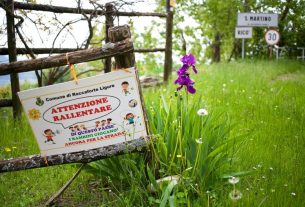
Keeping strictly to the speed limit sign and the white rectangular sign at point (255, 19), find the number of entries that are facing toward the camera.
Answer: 2

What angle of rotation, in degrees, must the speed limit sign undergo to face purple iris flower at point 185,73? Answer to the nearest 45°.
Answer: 0° — it already faces it

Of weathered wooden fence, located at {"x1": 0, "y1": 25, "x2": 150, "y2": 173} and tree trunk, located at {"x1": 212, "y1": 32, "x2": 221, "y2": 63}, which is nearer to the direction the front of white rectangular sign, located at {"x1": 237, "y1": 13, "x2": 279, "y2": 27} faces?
the weathered wooden fence

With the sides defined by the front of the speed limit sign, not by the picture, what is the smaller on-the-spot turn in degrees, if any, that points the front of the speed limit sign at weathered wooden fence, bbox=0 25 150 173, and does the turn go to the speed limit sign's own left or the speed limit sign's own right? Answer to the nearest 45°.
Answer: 0° — it already faces it

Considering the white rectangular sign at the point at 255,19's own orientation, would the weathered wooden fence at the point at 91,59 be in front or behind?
in front

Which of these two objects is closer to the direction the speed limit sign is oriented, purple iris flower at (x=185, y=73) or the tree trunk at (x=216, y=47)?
the purple iris flower

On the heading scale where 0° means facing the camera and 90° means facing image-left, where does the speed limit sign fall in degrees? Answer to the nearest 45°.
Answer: approximately 0°

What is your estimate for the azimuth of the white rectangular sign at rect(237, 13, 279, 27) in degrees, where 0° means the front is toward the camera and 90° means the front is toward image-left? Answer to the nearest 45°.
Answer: approximately 0°

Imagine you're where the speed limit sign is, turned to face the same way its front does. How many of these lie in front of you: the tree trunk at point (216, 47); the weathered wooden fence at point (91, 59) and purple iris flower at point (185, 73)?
2
